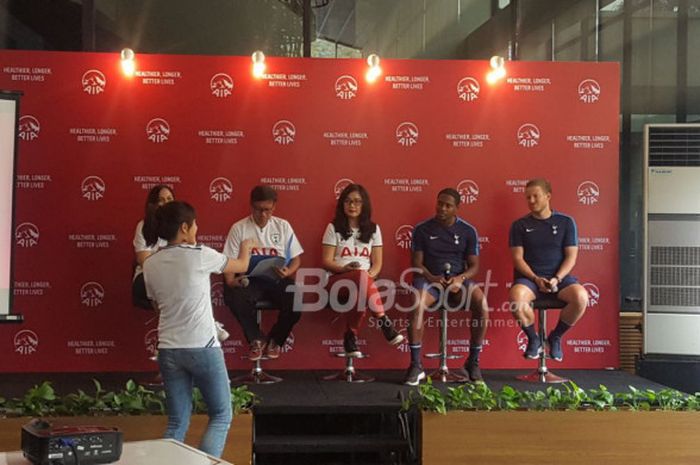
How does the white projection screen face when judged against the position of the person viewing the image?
facing the viewer and to the right of the viewer

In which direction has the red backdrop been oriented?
toward the camera

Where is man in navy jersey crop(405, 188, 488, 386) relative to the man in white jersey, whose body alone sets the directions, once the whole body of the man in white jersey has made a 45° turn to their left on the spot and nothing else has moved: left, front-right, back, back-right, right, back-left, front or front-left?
front-left

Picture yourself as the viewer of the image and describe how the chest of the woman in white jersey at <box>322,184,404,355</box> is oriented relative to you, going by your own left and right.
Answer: facing the viewer

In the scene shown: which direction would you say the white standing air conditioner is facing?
toward the camera

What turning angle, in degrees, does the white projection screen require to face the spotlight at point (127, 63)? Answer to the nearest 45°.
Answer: approximately 90° to its left

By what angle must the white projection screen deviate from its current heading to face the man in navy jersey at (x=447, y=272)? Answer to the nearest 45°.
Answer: approximately 45° to its left

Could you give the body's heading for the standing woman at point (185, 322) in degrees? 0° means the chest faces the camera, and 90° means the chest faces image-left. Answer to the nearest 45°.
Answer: approximately 225°

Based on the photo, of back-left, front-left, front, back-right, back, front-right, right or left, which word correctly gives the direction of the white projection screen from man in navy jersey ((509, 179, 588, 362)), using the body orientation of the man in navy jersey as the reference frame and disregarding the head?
front-right

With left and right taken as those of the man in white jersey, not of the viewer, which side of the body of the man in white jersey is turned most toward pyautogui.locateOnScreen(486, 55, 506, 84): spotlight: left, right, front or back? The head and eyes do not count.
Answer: left
